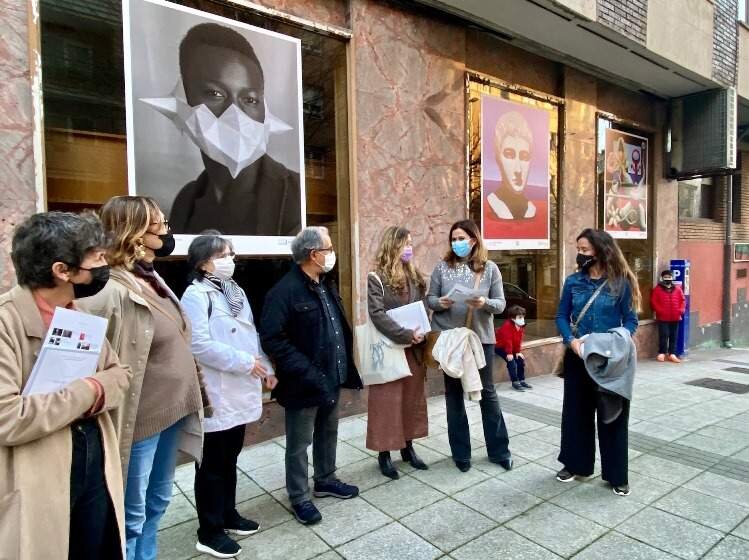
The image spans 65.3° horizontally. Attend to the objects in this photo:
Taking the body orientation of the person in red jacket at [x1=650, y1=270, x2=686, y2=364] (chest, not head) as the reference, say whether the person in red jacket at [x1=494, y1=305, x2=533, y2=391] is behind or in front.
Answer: in front

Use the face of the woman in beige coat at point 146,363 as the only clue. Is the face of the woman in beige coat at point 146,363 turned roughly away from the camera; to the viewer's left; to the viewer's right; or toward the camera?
to the viewer's right

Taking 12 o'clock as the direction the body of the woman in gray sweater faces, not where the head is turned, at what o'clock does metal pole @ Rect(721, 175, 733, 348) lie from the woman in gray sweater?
The metal pole is roughly at 7 o'clock from the woman in gray sweater.

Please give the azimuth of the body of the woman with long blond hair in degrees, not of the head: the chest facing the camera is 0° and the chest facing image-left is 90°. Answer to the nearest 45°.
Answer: approximately 315°

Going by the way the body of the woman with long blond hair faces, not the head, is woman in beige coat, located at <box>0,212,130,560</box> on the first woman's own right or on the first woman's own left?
on the first woman's own right

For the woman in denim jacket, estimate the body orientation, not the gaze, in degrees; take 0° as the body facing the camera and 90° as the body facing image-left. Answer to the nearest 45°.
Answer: approximately 45°

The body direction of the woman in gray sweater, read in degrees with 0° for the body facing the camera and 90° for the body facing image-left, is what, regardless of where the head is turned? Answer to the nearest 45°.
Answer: approximately 0°

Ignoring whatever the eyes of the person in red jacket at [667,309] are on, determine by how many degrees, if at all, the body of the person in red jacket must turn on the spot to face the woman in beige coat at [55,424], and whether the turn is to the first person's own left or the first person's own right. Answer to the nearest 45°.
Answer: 0° — they already face them

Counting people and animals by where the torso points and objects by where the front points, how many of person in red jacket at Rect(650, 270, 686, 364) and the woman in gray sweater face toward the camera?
2

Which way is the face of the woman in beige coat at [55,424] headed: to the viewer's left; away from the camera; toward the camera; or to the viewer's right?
to the viewer's right

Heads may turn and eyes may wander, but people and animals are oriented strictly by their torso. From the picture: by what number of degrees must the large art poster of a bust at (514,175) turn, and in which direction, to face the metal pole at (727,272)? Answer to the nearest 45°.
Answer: approximately 90° to its left

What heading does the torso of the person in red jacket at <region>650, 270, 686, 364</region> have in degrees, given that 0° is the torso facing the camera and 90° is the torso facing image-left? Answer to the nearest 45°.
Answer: approximately 0°

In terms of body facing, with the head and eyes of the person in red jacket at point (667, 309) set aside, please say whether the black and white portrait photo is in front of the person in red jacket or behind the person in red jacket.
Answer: in front
